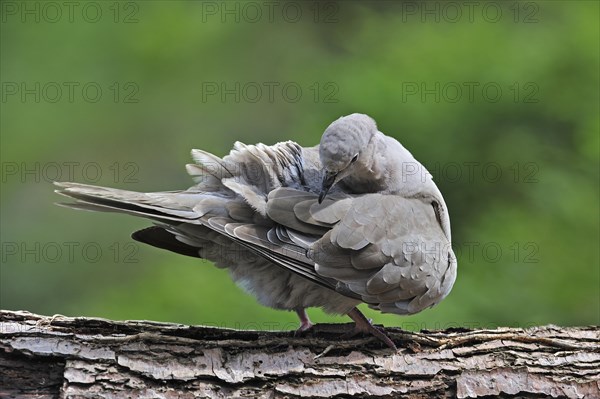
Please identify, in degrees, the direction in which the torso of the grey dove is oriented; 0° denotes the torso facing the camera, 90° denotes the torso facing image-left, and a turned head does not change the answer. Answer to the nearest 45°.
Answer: approximately 270°
